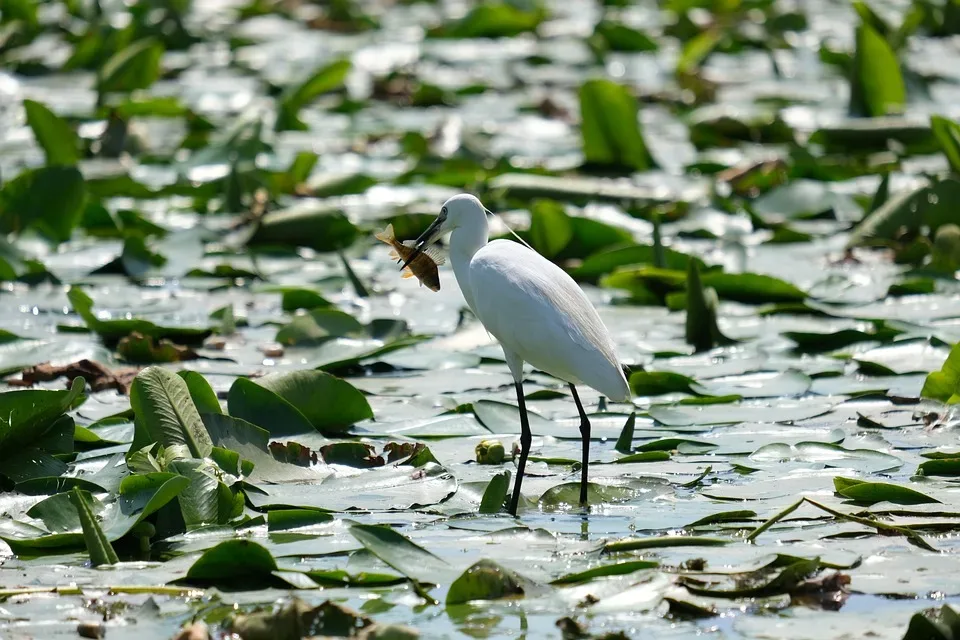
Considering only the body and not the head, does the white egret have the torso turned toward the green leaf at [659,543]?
no

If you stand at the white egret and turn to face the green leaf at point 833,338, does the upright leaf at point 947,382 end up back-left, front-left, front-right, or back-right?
front-right

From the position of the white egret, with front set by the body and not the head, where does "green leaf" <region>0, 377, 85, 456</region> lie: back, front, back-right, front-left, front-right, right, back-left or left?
front

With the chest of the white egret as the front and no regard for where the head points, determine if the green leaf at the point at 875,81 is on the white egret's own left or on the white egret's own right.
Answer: on the white egret's own right

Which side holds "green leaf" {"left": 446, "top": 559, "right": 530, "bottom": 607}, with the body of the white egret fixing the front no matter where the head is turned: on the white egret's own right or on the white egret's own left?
on the white egret's own left

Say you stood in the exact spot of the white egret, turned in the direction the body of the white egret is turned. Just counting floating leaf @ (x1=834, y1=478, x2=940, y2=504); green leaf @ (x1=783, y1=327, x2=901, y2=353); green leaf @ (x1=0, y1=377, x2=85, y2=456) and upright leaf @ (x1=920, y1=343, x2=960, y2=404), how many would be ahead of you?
1

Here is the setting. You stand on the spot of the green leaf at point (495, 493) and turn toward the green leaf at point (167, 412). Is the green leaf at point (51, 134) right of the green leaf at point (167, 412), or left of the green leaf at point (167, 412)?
right

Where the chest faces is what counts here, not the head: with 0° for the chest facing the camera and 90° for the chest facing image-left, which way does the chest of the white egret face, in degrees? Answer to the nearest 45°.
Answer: approximately 90°

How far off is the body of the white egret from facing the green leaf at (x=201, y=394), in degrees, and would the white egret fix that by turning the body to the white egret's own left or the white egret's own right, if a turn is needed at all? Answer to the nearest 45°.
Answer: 0° — it already faces it

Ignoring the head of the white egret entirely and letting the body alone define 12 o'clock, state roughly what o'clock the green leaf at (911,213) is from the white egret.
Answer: The green leaf is roughly at 4 o'clock from the white egret.

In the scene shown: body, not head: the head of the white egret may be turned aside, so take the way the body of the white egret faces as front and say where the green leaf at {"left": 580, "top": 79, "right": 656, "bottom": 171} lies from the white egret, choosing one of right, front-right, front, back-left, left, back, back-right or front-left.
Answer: right

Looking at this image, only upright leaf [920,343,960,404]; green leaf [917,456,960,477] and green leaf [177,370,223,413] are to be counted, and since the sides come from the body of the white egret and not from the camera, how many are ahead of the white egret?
1

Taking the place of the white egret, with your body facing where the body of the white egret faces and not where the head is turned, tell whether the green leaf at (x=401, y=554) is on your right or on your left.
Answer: on your left

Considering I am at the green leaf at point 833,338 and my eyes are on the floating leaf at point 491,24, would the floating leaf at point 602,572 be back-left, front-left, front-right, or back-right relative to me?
back-left

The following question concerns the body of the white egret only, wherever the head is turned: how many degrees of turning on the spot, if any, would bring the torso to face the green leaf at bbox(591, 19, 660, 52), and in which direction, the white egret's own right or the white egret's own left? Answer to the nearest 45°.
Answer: approximately 90° to the white egret's own right
